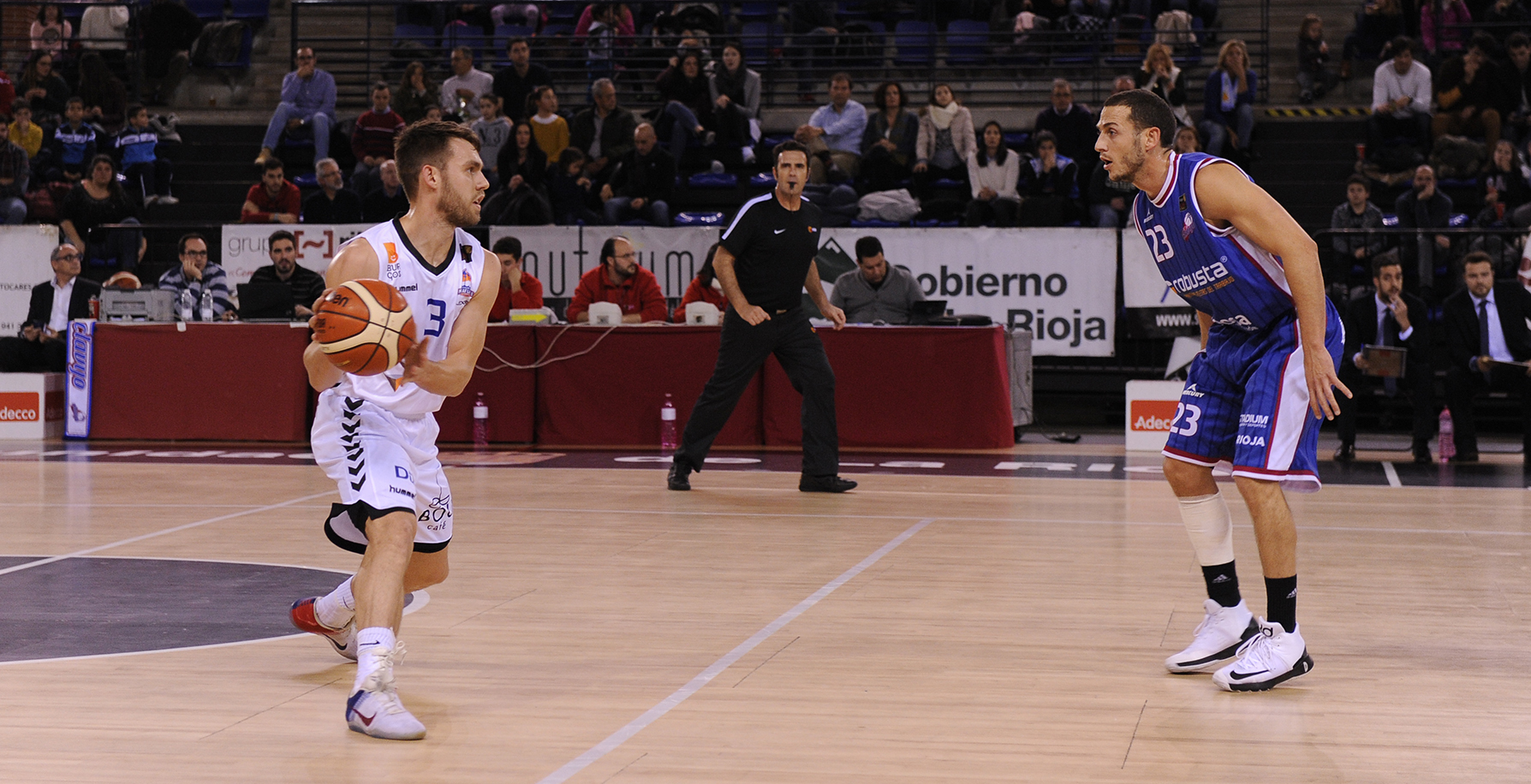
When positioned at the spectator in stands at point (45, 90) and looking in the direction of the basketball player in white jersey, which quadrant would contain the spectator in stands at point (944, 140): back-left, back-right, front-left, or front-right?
front-left

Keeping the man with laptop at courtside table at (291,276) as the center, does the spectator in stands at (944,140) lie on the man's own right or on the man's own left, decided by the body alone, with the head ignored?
on the man's own left

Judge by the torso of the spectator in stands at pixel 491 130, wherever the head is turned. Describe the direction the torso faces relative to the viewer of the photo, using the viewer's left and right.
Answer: facing the viewer

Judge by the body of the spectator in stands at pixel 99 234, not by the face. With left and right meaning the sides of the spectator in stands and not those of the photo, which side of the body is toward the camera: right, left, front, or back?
front

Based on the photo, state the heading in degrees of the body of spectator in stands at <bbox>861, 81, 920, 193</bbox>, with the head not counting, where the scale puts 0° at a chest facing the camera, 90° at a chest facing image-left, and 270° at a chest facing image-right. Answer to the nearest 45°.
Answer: approximately 0°

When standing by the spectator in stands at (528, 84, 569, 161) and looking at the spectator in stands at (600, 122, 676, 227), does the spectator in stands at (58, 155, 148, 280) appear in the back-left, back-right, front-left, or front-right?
back-right

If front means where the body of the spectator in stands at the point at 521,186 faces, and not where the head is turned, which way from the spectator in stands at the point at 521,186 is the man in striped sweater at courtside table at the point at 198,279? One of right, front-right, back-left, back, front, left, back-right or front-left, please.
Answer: front-right

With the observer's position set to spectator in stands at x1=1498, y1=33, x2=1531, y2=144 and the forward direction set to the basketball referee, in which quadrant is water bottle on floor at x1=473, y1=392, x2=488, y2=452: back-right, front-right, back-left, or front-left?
front-right

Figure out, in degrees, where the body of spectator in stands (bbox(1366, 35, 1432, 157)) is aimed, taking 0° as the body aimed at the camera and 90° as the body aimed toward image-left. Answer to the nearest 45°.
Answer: approximately 0°

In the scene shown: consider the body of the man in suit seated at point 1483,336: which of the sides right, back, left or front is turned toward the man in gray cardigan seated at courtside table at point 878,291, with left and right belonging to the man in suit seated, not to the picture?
right
